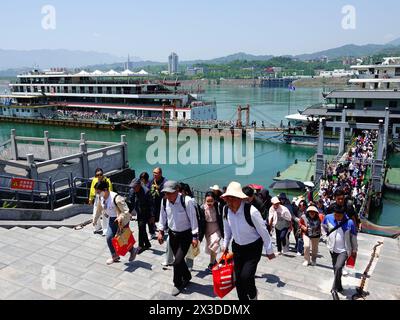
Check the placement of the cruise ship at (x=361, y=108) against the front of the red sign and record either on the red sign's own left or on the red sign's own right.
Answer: on the red sign's own left

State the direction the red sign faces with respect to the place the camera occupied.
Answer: facing the viewer

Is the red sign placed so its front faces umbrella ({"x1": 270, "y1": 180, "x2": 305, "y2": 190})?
no
